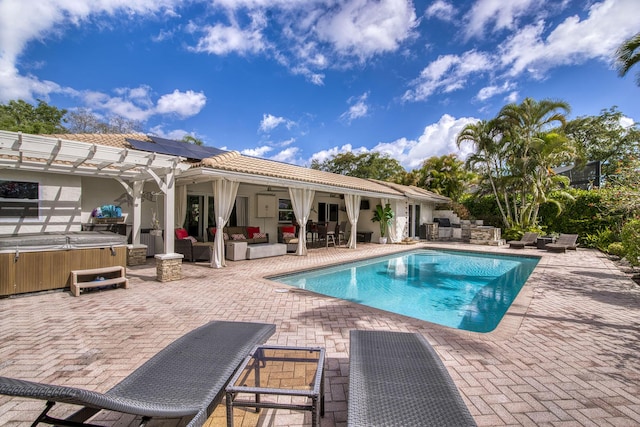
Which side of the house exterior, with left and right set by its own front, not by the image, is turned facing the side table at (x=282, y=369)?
front

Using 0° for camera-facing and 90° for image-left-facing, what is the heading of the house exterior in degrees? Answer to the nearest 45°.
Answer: approximately 315°

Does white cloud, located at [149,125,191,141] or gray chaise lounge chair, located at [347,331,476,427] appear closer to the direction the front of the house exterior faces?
the gray chaise lounge chair

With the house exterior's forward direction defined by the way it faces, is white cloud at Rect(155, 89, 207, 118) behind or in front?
behind

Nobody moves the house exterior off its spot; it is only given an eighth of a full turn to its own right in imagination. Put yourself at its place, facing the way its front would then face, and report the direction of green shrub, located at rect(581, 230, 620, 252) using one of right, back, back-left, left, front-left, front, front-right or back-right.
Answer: left
